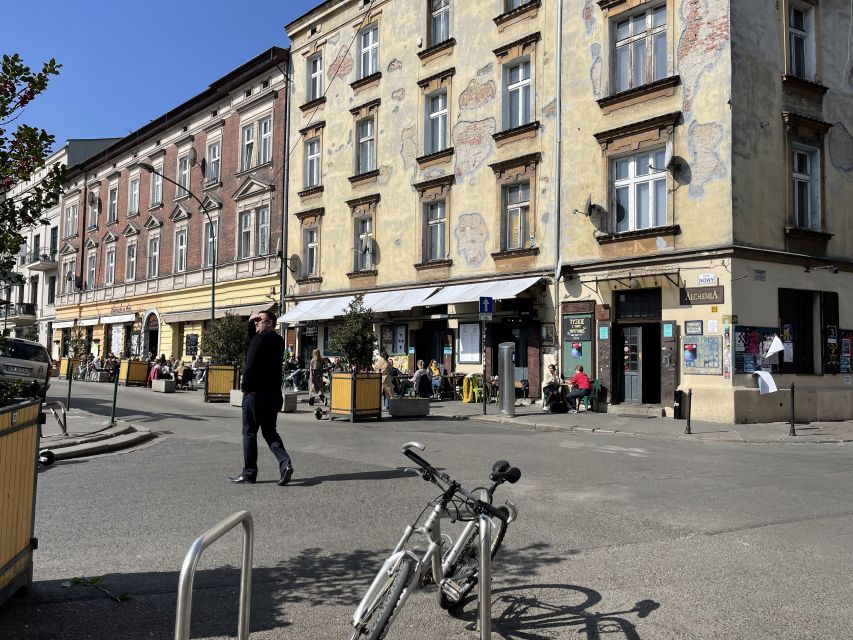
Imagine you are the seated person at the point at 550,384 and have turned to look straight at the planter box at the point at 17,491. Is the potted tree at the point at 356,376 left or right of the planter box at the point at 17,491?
right

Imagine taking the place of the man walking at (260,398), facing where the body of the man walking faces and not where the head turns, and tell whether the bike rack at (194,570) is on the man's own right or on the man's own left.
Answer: on the man's own left

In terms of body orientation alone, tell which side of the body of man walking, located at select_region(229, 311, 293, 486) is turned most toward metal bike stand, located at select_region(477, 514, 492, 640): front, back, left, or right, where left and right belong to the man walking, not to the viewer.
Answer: left

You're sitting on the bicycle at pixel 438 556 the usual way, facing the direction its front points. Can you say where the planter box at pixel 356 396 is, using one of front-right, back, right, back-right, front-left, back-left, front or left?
back-right

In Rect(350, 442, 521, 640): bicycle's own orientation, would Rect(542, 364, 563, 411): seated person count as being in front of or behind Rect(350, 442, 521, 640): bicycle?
behind

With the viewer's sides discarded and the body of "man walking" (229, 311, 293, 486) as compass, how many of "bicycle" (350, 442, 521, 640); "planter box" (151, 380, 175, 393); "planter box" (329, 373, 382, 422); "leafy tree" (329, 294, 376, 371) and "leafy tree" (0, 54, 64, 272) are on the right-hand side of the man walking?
3

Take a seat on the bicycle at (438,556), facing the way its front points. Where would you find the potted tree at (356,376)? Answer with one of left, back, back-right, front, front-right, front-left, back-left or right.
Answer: back-right

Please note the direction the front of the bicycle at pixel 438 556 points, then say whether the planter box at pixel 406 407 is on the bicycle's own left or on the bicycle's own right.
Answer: on the bicycle's own right

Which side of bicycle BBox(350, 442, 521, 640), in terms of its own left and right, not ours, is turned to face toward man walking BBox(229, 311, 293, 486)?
right

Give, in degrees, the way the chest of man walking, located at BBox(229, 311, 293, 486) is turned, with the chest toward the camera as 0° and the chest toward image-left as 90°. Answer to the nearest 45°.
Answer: approximately 90°

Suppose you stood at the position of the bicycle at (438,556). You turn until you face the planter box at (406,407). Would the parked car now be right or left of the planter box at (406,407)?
left

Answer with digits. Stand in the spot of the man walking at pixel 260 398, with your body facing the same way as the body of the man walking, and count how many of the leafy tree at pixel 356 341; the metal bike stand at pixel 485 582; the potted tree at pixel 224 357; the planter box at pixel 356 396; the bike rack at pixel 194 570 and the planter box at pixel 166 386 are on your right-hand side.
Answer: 4
